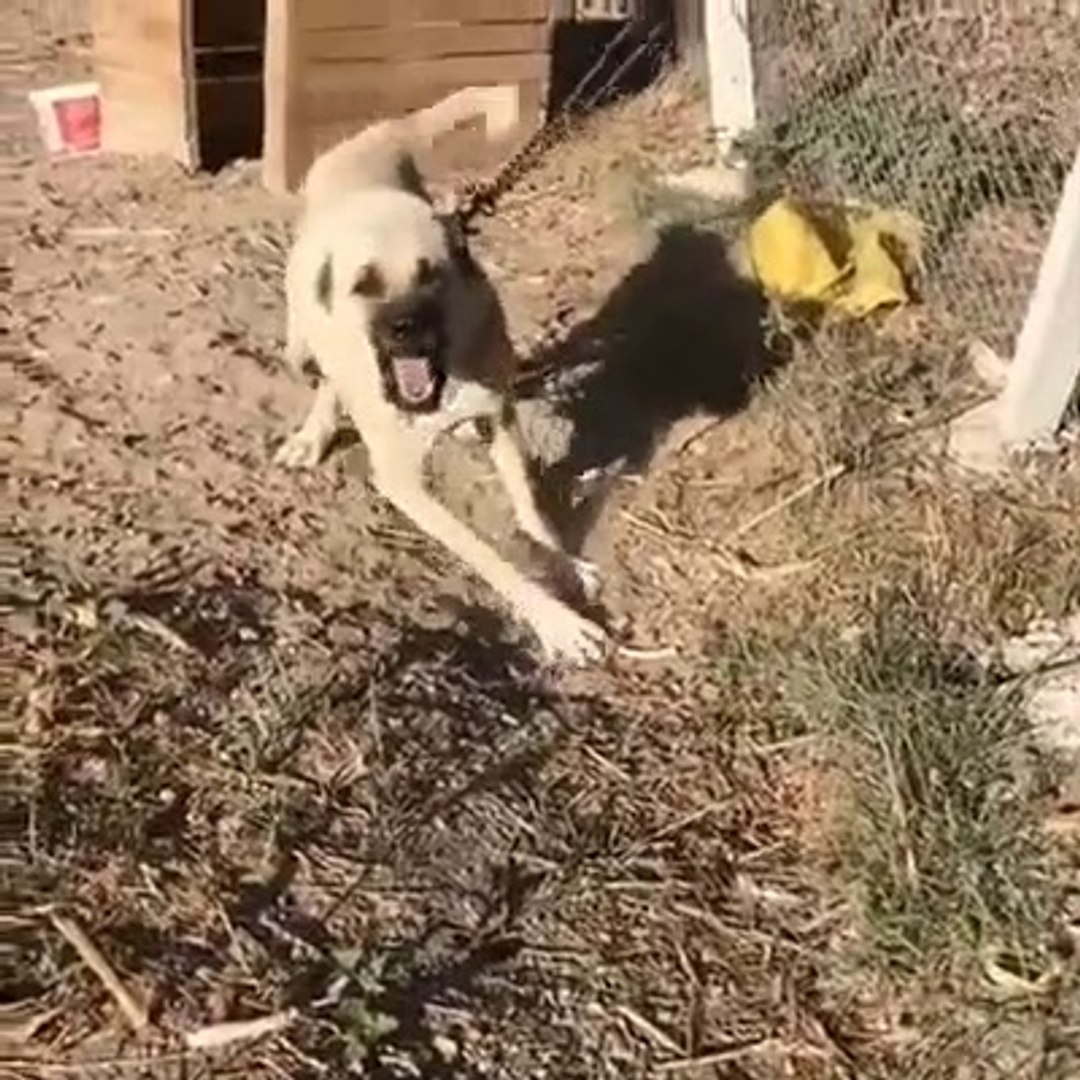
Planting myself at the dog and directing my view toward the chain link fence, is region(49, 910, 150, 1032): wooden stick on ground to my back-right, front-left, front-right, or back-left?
back-right

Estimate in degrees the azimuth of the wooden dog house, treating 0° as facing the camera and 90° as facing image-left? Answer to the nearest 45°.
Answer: approximately 45°

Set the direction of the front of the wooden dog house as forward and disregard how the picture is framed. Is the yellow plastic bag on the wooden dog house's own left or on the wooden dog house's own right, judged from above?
on the wooden dog house's own left

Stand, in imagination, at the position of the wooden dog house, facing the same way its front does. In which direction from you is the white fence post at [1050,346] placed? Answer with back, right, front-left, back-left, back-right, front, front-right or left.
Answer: left

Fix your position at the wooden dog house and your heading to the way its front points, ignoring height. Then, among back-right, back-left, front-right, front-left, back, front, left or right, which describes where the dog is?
front-left

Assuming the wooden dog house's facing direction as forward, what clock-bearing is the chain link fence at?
The chain link fence is roughly at 8 o'clock from the wooden dog house.

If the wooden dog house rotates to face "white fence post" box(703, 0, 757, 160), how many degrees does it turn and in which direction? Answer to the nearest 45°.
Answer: approximately 135° to its left

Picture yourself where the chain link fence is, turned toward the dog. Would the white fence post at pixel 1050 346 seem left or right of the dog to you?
left
